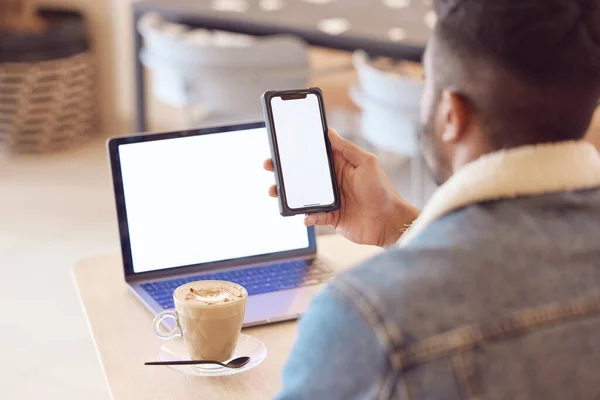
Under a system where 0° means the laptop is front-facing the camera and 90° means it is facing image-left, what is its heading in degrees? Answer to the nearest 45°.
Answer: approximately 315°

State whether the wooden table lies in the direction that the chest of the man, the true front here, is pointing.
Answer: yes

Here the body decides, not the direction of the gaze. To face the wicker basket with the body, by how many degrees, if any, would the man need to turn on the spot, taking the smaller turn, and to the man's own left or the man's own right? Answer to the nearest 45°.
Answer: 0° — they already face it

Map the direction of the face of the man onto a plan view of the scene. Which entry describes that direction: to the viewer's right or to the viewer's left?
to the viewer's left

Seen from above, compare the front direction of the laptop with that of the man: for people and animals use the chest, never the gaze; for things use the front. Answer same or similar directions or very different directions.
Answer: very different directions

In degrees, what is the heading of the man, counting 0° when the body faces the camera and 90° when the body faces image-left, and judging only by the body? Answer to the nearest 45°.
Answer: approximately 135°
